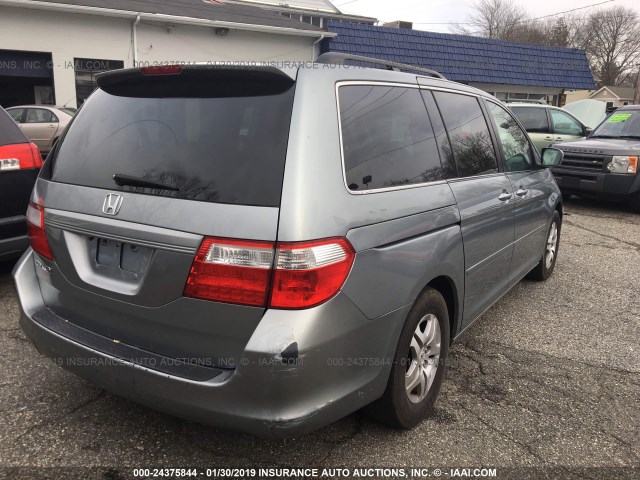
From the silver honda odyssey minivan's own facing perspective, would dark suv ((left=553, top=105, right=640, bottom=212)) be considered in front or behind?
in front

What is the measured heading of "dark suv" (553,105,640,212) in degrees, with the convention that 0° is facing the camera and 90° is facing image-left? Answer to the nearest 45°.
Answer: approximately 45°

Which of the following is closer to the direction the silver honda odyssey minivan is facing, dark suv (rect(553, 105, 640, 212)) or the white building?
the dark suv

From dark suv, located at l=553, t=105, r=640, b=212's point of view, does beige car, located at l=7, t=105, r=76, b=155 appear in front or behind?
in front

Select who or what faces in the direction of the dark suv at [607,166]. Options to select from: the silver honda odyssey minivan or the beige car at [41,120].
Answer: the silver honda odyssey minivan

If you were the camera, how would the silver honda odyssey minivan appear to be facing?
facing away from the viewer and to the right of the viewer

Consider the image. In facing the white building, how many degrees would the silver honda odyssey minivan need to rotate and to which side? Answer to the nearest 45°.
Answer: approximately 45° to its left
